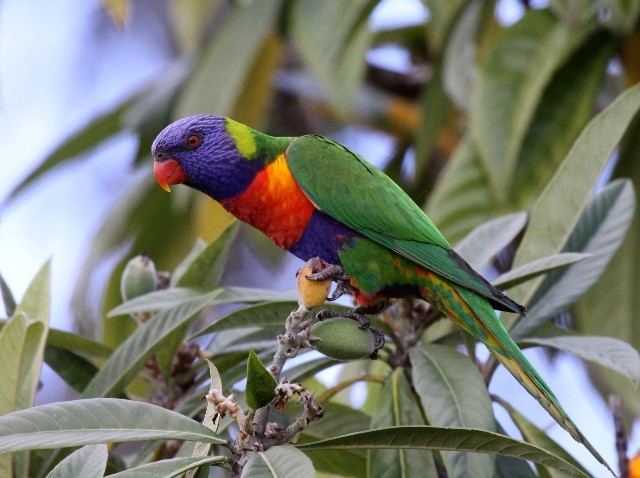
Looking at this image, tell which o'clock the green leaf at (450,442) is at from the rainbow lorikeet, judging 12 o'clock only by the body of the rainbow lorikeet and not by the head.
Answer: The green leaf is roughly at 8 o'clock from the rainbow lorikeet.

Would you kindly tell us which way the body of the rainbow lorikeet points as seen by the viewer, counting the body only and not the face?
to the viewer's left

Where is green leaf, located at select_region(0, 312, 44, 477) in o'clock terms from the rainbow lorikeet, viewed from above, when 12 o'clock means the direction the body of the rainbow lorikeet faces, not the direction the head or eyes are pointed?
The green leaf is roughly at 11 o'clock from the rainbow lorikeet.

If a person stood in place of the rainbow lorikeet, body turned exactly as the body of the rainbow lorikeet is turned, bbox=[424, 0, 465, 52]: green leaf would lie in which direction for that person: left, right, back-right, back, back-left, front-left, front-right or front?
right

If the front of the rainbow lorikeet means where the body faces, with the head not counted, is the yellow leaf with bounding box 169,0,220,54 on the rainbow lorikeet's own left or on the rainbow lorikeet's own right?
on the rainbow lorikeet's own right

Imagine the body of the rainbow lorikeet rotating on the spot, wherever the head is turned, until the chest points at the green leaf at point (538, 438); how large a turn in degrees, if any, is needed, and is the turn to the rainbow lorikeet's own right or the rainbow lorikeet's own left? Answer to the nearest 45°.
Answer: approximately 180°

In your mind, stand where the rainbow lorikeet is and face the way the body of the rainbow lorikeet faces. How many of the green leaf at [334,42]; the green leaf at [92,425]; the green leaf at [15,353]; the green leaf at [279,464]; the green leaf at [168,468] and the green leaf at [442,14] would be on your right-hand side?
2

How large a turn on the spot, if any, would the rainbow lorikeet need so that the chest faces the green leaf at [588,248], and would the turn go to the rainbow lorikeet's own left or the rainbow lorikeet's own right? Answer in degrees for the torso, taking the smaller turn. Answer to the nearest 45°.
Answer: approximately 180°

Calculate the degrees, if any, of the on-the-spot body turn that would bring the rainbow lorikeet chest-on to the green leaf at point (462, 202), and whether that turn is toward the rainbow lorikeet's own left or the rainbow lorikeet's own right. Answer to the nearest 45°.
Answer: approximately 90° to the rainbow lorikeet's own right

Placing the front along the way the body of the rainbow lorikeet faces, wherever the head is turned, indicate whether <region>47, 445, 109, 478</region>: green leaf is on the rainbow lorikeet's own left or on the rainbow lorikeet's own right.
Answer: on the rainbow lorikeet's own left
